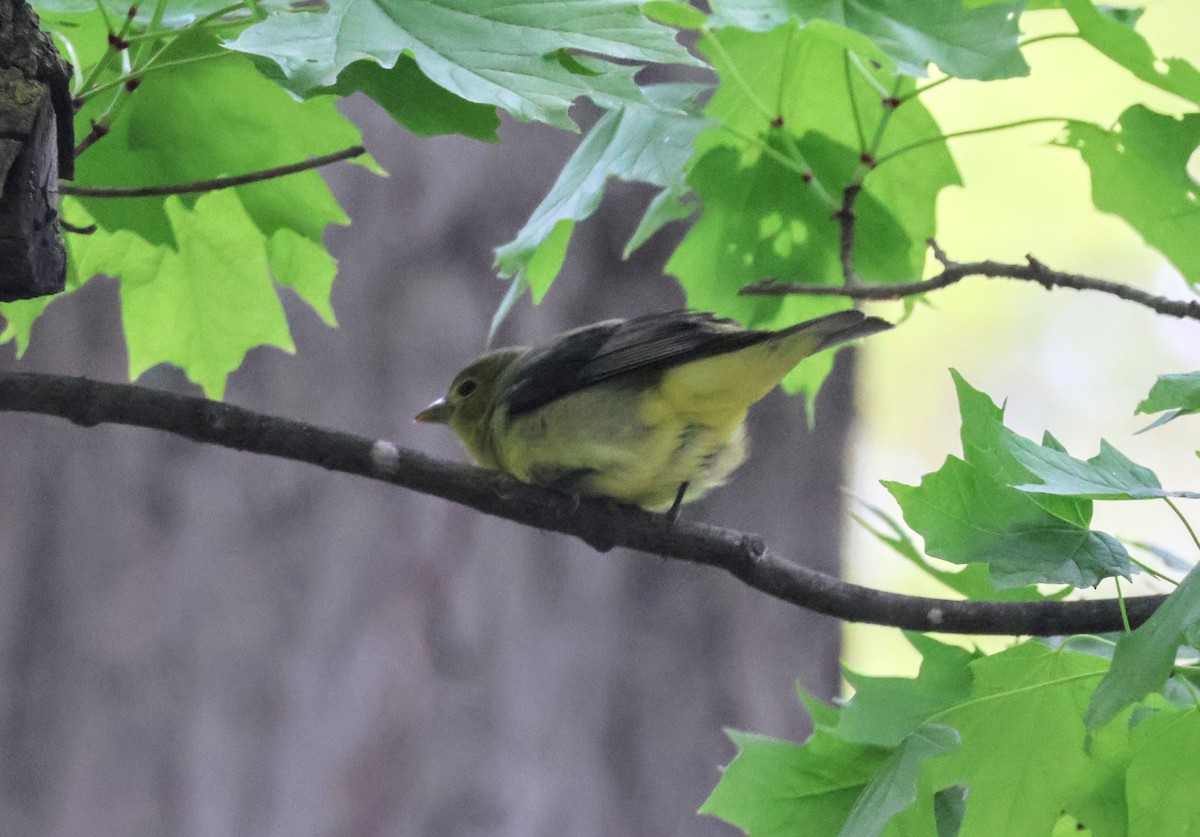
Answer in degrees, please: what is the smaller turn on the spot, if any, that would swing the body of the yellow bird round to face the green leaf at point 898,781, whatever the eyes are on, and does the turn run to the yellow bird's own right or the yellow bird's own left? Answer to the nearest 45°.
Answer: approximately 90° to the yellow bird's own left

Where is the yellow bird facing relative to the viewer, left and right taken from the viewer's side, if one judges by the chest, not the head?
facing to the left of the viewer

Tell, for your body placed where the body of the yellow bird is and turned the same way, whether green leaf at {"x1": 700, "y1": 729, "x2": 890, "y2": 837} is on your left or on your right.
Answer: on your left
